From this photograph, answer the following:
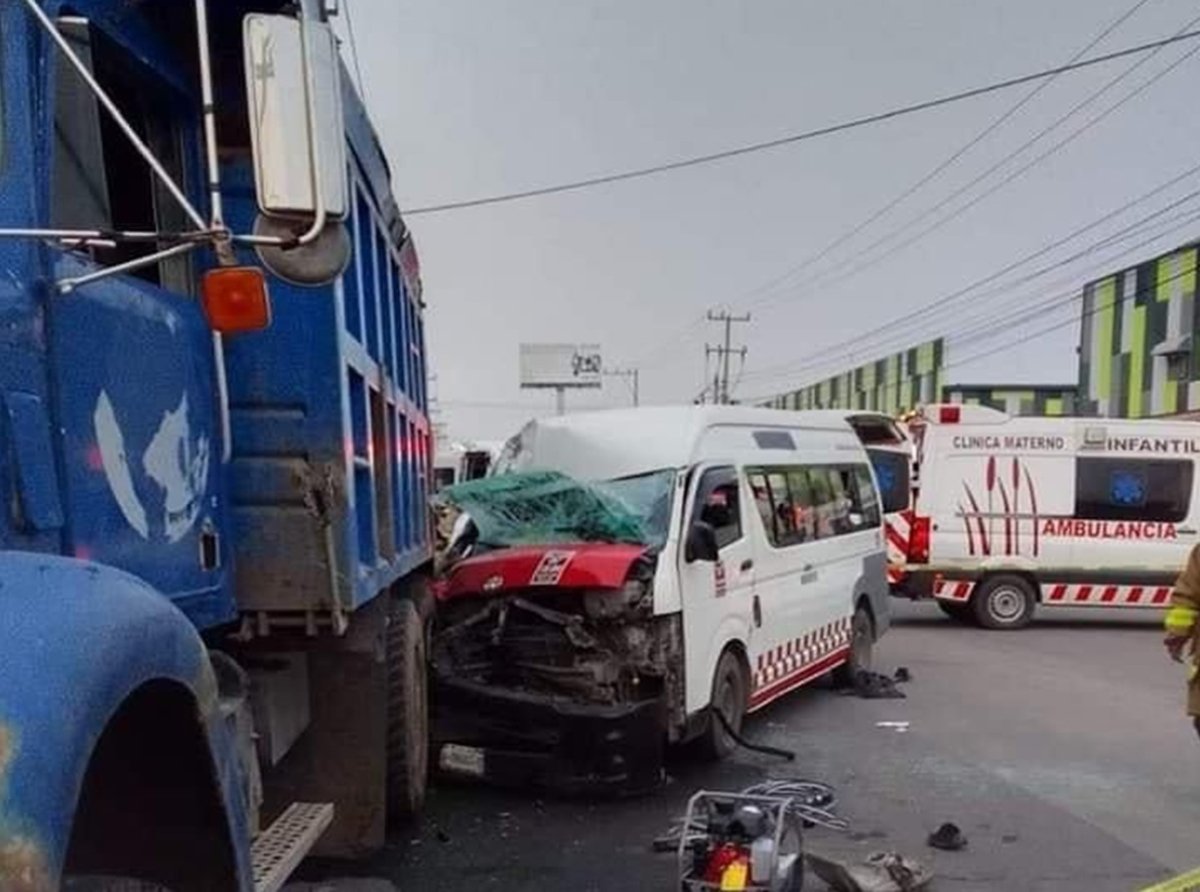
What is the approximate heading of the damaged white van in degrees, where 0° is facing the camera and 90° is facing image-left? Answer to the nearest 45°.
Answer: approximately 45°

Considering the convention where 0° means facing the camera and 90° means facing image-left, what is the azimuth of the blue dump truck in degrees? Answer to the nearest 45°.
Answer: approximately 45°

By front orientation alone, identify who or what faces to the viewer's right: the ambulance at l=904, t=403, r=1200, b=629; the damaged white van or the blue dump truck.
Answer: the ambulance

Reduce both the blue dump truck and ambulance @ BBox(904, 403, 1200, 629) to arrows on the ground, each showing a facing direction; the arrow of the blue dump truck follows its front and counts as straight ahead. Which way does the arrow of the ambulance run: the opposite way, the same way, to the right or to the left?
to the left

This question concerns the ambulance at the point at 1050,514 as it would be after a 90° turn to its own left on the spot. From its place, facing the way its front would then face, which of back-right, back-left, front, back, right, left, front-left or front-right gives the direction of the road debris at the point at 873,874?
back

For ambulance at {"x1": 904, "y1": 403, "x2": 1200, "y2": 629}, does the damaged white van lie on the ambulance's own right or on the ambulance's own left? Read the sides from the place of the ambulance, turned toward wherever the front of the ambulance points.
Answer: on the ambulance's own right
